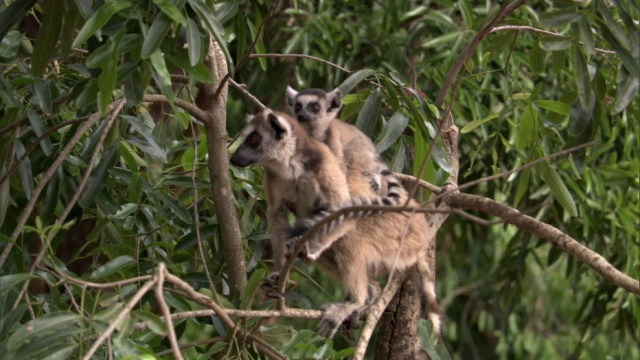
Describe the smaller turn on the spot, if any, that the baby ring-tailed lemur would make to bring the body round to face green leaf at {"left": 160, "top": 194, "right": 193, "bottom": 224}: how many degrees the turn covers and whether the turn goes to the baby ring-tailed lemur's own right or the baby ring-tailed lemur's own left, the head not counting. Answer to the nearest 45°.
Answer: approximately 45° to the baby ring-tailed lemur's own right

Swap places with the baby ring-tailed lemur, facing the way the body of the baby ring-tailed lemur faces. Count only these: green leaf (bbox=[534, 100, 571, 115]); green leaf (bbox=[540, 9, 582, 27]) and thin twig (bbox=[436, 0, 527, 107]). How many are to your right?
0

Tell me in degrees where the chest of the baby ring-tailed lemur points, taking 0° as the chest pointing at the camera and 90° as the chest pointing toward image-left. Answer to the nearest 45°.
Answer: approximately 45°

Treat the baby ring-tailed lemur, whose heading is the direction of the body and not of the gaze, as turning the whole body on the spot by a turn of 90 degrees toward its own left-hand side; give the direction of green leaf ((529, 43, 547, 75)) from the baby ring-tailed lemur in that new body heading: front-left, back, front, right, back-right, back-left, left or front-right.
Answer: front-left

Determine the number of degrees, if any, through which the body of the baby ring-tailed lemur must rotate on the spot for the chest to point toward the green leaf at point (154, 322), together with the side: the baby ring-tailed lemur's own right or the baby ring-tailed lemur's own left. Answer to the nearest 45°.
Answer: approximately 45° to the baby ring-tailed lemur's own left

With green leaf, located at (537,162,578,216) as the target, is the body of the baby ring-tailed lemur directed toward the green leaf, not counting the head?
no

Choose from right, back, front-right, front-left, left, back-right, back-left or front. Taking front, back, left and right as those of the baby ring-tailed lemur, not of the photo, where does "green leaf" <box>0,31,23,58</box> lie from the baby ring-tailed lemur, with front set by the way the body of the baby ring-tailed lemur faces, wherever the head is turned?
front-right

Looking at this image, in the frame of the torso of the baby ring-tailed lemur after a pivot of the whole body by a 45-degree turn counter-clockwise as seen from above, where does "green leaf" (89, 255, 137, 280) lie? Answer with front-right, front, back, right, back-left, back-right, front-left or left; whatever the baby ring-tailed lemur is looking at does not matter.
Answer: front-right

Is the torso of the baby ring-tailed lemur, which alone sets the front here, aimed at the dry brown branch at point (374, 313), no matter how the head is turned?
no

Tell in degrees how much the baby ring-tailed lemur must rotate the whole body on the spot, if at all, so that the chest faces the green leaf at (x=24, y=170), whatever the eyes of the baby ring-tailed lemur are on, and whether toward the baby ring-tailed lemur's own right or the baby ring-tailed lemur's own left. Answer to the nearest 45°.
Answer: approximately 45° to the baby ring-tailed lemur's own right

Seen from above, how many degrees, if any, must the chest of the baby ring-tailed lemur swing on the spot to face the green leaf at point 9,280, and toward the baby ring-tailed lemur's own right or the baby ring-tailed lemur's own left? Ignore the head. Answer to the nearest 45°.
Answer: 0° — it already faces it

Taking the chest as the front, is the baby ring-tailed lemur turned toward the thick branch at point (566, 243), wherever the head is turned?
no

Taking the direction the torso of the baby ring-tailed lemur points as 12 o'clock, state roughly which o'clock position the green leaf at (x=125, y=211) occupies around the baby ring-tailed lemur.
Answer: The green leaf is roughly at 1 o'clock from the baby ring-tailed lemur.

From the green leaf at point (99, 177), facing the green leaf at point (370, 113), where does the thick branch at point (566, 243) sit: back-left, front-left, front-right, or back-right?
front-right
